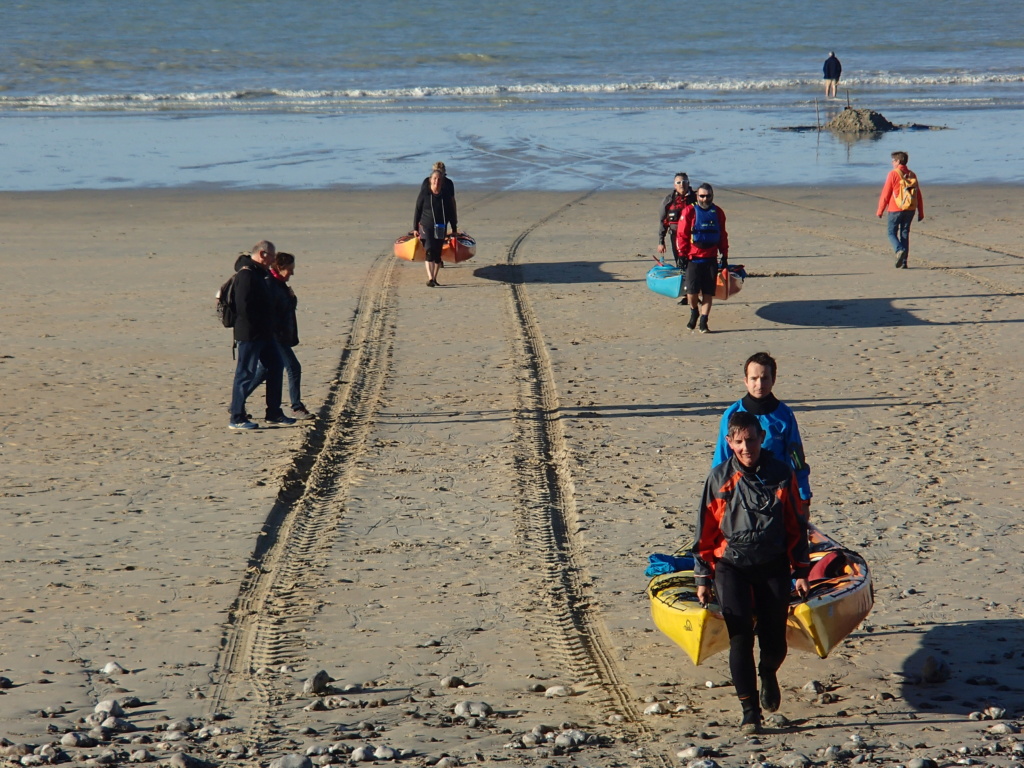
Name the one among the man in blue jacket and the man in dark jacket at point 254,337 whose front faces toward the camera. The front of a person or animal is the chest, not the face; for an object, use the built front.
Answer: the man in blue jacket

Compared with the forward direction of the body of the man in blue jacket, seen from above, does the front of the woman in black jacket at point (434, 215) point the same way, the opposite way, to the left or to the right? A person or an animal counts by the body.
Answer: the same way

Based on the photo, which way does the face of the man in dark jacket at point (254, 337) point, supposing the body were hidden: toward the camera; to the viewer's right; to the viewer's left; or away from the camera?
to the viewer's right

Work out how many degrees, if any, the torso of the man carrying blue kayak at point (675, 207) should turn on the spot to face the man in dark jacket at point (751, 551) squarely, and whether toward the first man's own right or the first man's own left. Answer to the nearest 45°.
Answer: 0° — they already face them

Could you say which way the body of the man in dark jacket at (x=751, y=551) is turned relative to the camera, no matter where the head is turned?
toward the camera

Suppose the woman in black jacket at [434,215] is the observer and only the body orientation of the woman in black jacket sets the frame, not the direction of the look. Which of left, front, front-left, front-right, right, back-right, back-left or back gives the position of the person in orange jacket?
left

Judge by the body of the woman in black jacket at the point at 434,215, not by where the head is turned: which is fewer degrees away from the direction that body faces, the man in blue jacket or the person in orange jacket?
the man in blue jacket

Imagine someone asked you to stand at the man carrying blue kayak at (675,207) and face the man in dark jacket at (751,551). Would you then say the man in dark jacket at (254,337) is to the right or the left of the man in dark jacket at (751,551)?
right

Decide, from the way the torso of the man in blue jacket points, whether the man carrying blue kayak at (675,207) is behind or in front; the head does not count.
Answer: behind

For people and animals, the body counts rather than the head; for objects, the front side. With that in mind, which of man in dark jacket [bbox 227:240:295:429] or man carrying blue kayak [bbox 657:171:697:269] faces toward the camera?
the man carrying blue kayak

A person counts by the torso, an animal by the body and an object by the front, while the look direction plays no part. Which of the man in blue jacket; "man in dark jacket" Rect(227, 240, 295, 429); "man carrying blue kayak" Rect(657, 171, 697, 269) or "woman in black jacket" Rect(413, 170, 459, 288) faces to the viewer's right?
the man in dark jacket

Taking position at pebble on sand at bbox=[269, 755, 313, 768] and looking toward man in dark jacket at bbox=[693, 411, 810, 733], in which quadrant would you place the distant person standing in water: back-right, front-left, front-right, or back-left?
front-left

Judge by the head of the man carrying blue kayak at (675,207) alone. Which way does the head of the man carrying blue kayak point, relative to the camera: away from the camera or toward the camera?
toward the camera

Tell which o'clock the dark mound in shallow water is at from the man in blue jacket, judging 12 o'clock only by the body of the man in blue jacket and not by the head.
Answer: The dark mound in shallow water is roughly at 6 o'clock from the man in blue jacket.

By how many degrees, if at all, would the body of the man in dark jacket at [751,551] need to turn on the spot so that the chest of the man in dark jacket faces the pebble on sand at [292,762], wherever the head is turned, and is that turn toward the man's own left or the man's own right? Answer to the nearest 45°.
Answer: approximately 45° to the man's own right

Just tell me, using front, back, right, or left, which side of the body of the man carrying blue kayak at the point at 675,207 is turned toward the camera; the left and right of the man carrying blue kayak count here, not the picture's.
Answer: front

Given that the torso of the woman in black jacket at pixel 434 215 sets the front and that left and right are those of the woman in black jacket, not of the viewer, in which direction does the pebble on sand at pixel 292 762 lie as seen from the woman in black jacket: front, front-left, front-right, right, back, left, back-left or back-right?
front

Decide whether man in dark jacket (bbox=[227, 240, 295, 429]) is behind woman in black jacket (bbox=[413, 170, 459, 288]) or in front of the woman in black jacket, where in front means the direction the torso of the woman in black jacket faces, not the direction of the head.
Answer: in front

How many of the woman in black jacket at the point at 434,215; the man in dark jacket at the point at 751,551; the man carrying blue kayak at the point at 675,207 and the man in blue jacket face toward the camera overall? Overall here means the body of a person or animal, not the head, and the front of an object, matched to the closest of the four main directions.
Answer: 4

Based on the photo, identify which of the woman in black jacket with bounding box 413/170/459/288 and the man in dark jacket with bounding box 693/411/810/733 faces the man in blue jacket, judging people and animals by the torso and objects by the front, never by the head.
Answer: the woman in black jacket

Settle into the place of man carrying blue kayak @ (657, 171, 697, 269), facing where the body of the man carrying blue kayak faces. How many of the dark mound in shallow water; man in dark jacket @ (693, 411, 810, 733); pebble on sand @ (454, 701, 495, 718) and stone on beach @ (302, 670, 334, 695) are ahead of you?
3

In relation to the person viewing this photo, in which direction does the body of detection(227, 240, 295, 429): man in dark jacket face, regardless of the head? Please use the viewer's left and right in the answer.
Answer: facing to the right of the viewer
